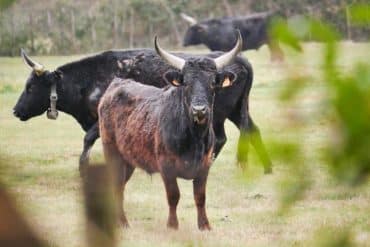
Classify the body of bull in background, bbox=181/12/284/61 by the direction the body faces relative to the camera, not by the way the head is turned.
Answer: to the viewer's left

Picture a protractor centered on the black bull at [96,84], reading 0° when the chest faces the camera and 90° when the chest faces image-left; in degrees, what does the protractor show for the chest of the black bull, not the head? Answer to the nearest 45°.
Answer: approximately 90°

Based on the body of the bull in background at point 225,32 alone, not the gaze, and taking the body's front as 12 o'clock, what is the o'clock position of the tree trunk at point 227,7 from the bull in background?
The tree trunk is roughly at 3 o'clock from the bull in background.

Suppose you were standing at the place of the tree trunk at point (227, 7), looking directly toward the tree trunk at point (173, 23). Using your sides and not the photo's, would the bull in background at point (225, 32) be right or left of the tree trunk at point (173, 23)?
left

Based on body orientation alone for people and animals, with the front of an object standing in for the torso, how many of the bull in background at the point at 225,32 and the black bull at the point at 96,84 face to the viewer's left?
2

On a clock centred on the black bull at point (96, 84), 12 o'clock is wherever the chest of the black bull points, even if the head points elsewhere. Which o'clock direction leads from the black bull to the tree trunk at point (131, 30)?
The tree trunk is roughly at 3 o'clock from the black bull.

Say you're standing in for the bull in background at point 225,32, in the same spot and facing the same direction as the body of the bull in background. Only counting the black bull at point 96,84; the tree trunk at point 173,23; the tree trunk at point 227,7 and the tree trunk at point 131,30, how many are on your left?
1
